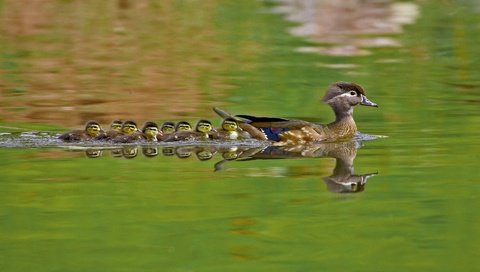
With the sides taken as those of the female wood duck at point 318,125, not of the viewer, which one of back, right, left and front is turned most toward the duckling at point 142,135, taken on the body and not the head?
back

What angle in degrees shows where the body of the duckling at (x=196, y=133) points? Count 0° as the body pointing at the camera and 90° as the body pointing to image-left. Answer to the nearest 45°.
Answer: approximately 270°

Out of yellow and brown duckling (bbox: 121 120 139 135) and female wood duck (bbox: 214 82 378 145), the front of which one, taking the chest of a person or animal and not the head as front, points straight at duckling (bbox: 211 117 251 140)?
the yellow and brown duckling

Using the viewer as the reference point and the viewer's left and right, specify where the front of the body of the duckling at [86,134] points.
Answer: facing to the right of the viewer

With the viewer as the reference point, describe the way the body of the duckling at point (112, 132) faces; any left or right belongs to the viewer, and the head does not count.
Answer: facing to the right of the viewer
